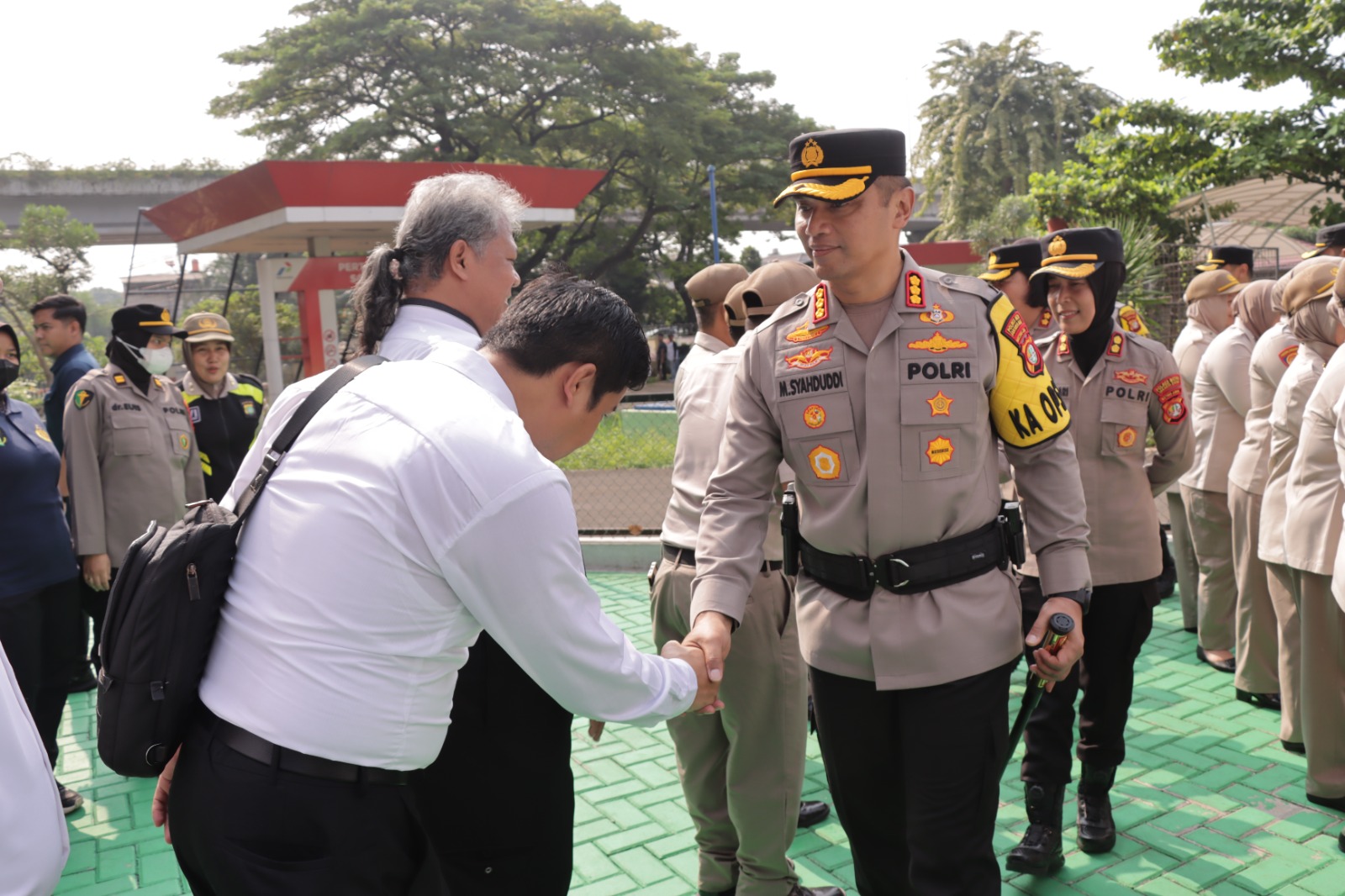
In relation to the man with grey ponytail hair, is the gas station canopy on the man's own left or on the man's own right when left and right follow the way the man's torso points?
on the man's own left

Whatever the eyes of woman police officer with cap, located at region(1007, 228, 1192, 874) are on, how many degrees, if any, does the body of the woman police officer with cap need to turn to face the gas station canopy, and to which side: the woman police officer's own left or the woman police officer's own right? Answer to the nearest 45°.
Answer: approximately 90° to the woman police officer's own right

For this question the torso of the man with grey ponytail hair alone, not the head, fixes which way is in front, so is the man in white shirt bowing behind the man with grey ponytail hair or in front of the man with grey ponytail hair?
behind

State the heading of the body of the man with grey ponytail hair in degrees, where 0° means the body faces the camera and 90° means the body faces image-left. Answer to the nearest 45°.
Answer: approximately 225°

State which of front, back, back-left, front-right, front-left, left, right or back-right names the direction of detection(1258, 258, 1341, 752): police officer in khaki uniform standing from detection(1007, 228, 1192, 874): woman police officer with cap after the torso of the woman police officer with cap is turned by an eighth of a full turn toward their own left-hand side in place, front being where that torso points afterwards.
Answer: back-left

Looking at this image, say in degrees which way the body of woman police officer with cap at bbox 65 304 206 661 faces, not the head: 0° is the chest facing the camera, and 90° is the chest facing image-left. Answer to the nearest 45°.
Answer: approximately 315°

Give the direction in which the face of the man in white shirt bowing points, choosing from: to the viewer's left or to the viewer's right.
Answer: to the viewer's right
